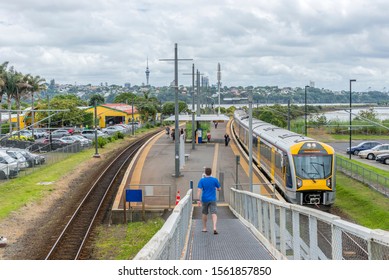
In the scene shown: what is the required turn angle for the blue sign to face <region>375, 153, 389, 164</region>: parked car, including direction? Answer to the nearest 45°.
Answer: approximately 135° to its left

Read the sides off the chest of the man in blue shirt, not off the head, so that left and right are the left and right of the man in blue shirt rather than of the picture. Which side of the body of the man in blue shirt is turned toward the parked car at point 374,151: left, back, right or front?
front

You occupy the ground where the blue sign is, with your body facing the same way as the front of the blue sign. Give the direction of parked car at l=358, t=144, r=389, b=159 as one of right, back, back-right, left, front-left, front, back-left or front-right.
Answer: back-left

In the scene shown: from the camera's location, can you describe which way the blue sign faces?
facing the viewer

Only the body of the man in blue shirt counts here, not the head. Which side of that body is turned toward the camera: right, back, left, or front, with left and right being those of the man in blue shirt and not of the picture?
back

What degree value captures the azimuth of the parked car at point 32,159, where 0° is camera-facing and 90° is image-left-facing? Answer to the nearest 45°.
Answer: approximately 270°

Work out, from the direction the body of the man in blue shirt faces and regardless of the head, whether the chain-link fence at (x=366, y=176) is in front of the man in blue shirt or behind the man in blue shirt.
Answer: in front

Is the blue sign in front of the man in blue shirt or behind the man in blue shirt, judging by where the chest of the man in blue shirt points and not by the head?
in front
